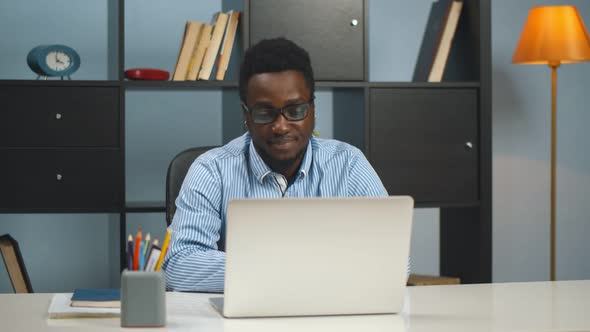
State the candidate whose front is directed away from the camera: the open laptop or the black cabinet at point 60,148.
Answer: the open laptop

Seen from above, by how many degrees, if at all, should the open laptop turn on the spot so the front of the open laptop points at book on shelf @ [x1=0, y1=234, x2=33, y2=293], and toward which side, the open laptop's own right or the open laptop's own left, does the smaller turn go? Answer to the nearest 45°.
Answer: approximately 45° to the open laptop's own left

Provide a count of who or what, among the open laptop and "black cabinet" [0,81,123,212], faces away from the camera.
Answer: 1

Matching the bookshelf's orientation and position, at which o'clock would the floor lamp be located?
The floor lamp is roughly at 9 o'clock from the bookshelf.

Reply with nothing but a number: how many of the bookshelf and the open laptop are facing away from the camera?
1

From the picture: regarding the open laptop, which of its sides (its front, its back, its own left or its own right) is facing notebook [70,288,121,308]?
left

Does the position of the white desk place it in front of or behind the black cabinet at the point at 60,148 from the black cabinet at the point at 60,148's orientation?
in front

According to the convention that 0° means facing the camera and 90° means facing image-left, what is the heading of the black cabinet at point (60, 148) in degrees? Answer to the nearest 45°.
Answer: approximately 0°

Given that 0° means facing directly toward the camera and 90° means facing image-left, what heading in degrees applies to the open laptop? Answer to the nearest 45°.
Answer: approximately 180°

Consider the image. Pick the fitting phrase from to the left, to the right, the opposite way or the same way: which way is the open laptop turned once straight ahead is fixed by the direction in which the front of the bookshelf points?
the opposite way
